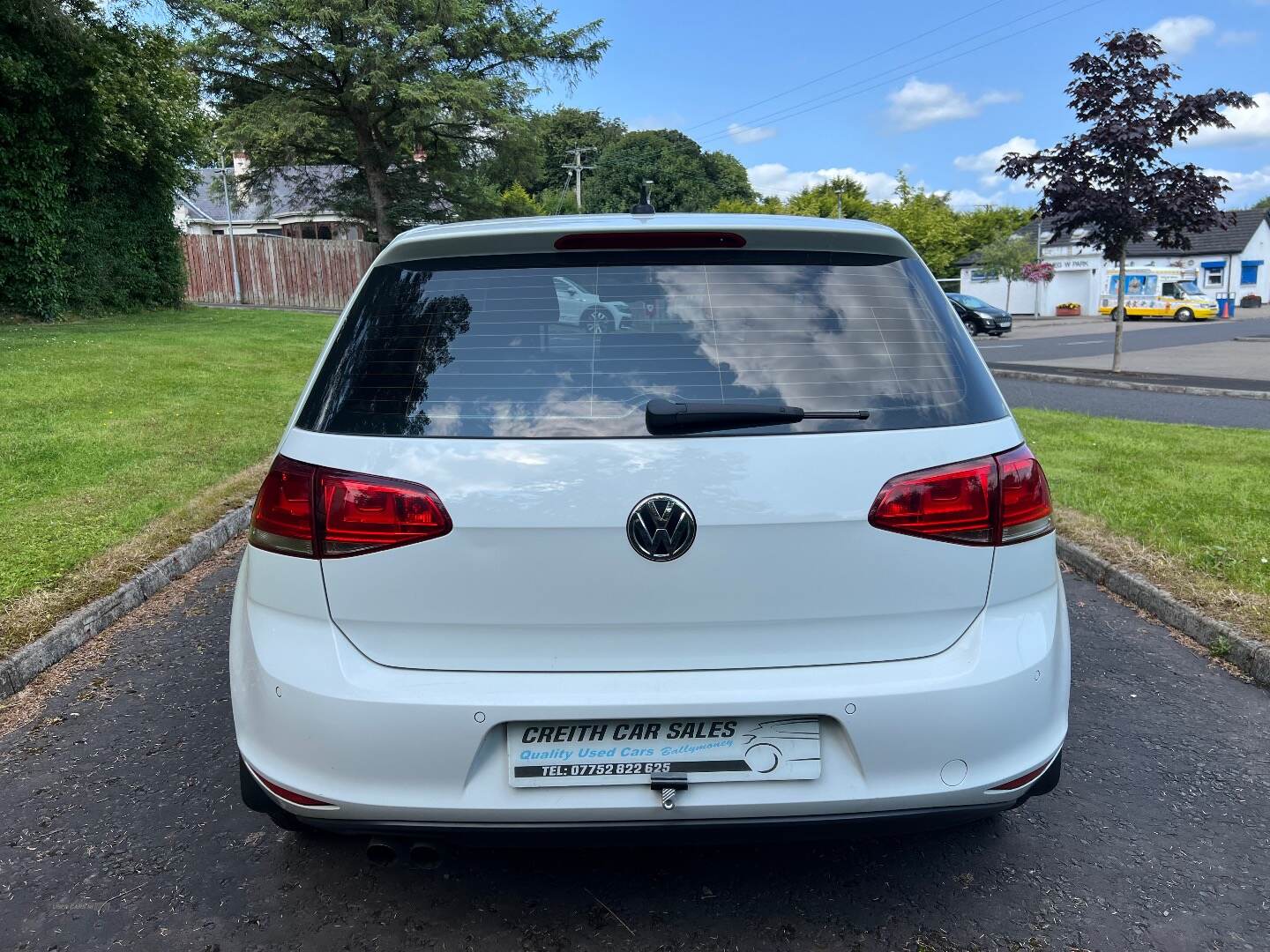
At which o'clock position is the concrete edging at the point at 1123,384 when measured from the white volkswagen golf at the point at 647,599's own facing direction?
The concrete edging is roughly at 1 o'clock from the white volkswagen golf.

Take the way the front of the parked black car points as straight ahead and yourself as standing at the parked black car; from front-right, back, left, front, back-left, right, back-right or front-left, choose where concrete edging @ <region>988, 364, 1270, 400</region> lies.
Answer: front-right

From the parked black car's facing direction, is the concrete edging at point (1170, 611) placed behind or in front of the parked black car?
in front

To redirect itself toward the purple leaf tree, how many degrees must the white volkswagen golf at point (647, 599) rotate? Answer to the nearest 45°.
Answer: approximately 45° to its right

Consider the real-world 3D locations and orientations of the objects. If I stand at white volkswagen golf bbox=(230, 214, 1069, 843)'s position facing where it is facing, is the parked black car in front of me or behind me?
in front

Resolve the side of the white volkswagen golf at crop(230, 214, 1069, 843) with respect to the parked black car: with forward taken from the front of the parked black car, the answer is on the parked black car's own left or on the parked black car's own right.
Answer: on the parked black car's own right

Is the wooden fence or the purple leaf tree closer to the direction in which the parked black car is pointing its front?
the purple leaf tree

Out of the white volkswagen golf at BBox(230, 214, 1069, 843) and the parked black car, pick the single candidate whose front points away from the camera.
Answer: the white volkswagen golf

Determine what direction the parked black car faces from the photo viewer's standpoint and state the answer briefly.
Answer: facing the viewer and to the right of the viewer

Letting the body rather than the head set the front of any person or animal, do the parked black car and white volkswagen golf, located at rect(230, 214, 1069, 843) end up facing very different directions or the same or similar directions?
very different directions

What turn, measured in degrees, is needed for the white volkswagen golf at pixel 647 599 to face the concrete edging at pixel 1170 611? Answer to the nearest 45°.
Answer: approximately 45° to its right

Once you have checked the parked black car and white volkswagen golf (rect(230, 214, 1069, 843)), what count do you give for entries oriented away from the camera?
1

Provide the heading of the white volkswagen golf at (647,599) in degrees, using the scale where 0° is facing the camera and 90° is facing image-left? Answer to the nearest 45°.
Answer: approximately 180°

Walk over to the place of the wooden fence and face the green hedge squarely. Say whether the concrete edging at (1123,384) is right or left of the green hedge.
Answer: left

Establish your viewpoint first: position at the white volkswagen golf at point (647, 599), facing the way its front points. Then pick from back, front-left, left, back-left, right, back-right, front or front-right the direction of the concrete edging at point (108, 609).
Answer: front-left

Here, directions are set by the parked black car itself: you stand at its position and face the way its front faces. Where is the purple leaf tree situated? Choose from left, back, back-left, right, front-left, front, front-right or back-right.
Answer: front-right
